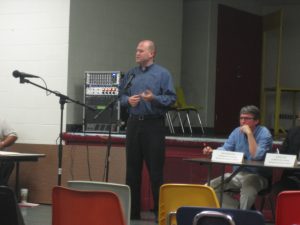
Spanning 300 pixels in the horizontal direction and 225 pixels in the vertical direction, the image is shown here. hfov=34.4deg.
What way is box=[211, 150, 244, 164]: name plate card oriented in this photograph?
toward the camera

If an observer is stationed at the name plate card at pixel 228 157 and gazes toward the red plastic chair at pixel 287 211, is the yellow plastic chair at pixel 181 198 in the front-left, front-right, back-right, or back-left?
front-right

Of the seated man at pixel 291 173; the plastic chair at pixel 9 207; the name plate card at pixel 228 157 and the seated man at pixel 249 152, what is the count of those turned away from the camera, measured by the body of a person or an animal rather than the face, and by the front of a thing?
1

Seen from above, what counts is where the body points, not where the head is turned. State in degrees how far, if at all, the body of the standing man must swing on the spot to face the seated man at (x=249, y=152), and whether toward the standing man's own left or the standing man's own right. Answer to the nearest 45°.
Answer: approximately 90° to the standing man's own left

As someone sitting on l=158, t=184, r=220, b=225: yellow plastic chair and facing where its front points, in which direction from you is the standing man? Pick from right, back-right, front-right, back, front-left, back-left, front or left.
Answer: front

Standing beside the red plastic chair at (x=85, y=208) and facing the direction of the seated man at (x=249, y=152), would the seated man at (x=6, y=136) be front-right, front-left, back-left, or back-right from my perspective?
front-left

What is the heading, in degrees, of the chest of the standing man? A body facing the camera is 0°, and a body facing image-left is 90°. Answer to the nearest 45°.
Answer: approximately 45°

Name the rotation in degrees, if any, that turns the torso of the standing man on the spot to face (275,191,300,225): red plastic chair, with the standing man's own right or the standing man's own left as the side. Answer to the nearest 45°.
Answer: approximately 45° to the standing man's own left

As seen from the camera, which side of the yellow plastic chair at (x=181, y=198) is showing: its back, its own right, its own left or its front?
back

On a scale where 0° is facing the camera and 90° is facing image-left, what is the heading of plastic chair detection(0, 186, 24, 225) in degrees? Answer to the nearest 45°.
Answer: approximately 180°

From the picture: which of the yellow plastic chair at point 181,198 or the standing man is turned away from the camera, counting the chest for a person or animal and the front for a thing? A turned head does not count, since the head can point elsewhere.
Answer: the yellow plastic chair

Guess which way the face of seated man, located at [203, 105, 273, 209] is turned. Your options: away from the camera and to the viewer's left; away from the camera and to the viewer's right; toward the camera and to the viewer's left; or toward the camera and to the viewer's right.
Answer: toward the camera and to the viewer's left

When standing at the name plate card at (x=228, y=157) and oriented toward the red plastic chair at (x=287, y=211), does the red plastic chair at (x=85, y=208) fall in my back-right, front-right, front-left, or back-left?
front-right

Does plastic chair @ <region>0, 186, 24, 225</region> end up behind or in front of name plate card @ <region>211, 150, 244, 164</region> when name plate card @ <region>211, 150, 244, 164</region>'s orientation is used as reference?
in front

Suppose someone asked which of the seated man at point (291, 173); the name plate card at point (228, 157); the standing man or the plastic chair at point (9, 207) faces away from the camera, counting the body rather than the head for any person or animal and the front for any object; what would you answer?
the plastic chair

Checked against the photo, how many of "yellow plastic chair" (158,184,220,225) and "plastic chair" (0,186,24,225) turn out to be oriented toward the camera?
0
